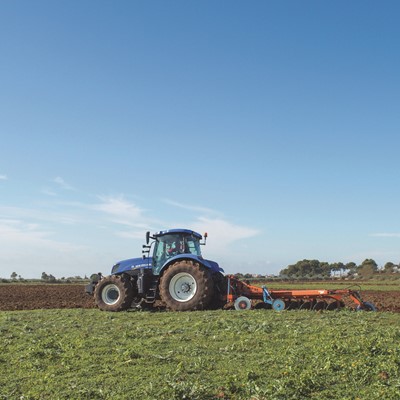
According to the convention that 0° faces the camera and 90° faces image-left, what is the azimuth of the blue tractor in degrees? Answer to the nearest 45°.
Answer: approximately 90°
